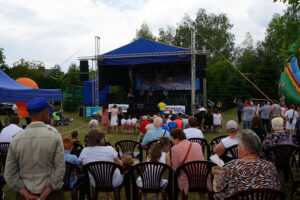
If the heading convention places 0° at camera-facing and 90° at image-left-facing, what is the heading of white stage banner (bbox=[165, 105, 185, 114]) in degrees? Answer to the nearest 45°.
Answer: approximately 0°

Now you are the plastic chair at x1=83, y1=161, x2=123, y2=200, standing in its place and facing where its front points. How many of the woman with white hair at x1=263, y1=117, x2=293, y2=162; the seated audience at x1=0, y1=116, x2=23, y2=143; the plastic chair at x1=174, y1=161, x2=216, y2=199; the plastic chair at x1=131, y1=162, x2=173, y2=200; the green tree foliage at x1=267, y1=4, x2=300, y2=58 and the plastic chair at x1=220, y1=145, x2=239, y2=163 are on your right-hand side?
5

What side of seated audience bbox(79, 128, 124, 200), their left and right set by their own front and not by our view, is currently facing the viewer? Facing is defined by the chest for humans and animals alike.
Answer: back

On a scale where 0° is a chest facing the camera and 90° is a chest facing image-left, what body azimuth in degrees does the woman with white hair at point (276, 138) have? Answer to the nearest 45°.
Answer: approximately 180°

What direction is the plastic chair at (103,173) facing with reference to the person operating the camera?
facing away from the viewer

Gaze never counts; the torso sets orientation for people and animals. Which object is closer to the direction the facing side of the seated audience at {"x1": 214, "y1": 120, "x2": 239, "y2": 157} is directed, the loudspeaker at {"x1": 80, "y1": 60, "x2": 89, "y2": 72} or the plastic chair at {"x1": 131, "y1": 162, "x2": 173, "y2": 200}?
the loudspeaker

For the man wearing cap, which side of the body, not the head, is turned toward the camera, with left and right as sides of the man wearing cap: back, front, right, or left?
back

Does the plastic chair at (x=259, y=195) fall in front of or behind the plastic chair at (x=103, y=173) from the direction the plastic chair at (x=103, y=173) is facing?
behind

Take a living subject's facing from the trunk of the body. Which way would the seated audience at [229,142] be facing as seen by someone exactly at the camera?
facing away from the viewer

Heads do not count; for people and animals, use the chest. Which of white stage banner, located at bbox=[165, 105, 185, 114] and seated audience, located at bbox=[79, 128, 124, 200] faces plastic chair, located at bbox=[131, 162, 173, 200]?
the white stage banner

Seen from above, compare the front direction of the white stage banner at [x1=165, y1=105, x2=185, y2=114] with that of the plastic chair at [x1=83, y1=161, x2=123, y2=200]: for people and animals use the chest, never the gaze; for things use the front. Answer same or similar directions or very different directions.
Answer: very different directions

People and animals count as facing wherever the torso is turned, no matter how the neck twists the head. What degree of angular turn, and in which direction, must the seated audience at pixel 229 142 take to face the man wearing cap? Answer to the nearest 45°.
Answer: approximately 135° to their left

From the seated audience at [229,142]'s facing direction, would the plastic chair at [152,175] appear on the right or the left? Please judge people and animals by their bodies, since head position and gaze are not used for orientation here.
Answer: on their left

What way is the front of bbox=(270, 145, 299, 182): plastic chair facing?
away from the camera
